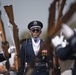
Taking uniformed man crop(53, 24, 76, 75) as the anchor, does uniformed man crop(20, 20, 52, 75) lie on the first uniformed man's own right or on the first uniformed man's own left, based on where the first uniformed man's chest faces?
on the first uniformed man's own right
